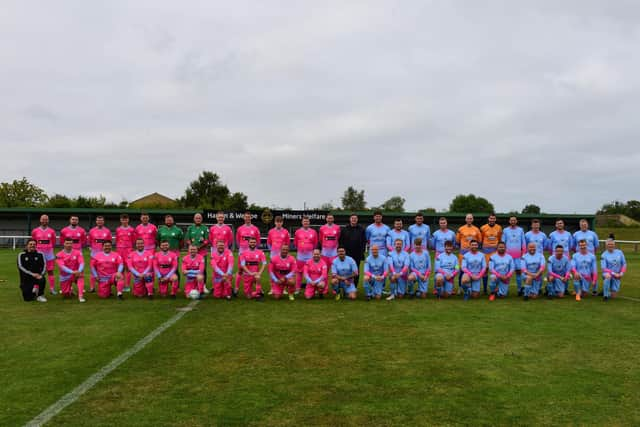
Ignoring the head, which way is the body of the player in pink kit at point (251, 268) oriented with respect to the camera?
toward the camera

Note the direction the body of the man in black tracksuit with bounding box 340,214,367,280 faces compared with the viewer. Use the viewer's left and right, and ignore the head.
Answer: facing the viewer

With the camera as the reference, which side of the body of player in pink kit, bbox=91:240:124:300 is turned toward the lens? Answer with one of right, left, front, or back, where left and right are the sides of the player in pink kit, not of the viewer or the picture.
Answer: front

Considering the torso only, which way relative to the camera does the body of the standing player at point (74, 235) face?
toward the camera

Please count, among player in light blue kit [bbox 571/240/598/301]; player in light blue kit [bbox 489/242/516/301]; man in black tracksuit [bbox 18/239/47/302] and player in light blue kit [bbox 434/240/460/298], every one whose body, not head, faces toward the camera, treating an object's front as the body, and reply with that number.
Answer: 4

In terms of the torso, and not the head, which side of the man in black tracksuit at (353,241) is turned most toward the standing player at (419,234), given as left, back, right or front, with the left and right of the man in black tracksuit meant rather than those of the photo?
left

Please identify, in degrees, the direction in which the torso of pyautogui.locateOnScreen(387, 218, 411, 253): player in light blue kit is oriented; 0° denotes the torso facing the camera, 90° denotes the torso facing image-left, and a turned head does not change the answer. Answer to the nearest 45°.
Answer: approximately 0°

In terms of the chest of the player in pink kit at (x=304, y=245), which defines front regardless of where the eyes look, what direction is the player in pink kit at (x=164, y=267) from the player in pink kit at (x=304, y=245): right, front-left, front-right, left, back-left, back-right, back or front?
right

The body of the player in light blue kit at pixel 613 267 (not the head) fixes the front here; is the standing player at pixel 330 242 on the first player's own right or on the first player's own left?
on the first player's own right

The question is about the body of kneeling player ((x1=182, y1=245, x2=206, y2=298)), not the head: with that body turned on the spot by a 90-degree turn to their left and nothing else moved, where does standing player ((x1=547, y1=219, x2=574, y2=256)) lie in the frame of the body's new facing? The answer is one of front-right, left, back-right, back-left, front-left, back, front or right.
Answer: front
